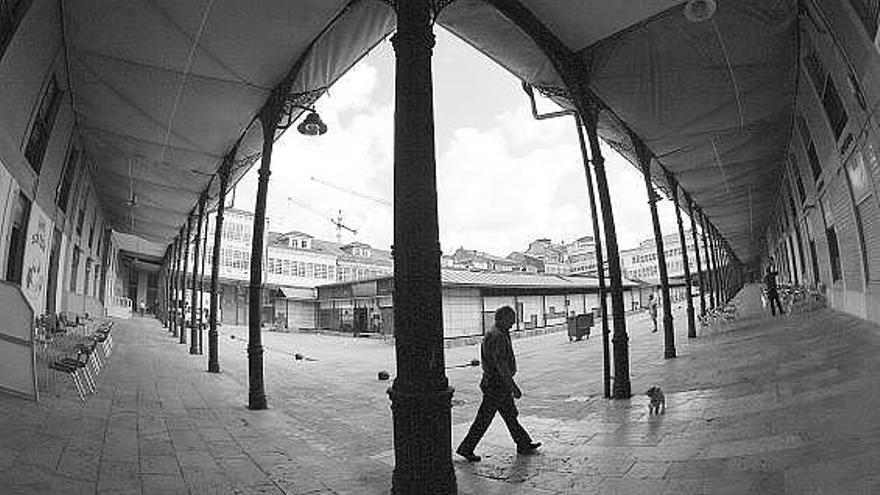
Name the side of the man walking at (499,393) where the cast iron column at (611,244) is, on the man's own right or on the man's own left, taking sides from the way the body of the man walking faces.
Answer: on the man's own left

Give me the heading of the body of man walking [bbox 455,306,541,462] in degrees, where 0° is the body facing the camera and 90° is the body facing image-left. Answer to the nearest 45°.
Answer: approximately 270°

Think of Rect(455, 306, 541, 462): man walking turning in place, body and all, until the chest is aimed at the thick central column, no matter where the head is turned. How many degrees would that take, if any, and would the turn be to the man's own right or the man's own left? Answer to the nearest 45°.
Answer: approximately 90° to the man's own right

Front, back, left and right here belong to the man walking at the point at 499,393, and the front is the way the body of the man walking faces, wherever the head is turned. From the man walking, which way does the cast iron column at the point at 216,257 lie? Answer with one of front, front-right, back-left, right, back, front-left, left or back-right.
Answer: back-left

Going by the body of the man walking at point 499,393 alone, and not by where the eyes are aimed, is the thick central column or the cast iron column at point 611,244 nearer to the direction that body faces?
the cast iron column

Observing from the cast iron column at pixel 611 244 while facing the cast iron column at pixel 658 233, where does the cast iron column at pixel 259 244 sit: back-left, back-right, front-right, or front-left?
back-left

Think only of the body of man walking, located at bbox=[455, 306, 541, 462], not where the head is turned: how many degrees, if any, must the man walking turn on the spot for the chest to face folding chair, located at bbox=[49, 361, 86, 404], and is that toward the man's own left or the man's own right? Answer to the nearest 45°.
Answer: approximately 180°

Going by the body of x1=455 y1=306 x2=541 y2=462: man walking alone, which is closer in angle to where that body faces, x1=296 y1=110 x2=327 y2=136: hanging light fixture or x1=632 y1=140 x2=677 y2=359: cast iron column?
the cast iron column

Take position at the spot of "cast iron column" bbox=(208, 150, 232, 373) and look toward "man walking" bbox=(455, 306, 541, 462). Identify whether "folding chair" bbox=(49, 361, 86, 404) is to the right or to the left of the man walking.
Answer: right
